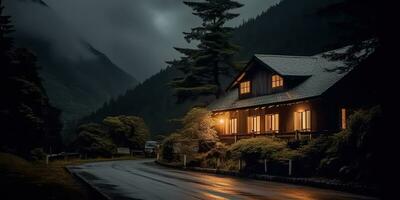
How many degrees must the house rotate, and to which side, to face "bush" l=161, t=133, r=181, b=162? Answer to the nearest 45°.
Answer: approximately 90° to its right

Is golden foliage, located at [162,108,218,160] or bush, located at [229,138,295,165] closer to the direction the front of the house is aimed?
the bush

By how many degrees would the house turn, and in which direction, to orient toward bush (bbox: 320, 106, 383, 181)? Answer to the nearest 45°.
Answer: approximately 45° to its left

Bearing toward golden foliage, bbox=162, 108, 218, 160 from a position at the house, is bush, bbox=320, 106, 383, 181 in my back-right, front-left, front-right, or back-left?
back-left

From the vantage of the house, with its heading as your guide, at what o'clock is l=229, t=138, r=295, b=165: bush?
The bush is roughly at 11 o'clock from the house.

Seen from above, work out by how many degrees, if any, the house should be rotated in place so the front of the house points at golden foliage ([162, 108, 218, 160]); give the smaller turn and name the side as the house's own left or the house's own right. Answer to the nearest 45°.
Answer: approximately 90° to the house's own right

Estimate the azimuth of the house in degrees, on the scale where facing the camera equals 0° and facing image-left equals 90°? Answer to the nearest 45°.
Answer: approximately 45°
